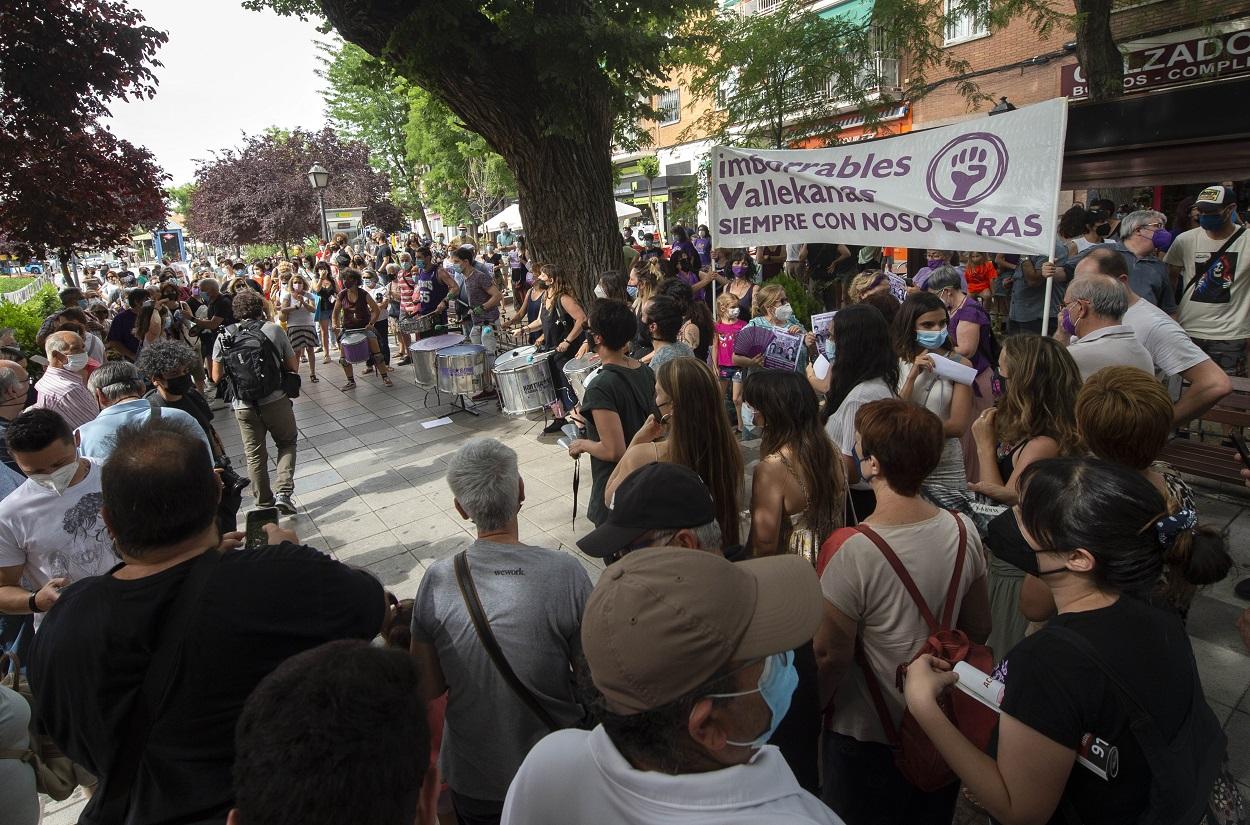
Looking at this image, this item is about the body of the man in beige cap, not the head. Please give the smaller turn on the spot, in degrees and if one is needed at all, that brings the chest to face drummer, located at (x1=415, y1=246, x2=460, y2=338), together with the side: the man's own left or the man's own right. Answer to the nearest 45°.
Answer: approximately 45° to the man's own left

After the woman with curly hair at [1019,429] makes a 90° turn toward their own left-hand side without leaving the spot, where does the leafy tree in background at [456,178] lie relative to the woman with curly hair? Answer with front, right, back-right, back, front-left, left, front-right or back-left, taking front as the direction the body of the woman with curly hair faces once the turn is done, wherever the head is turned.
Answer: back-right

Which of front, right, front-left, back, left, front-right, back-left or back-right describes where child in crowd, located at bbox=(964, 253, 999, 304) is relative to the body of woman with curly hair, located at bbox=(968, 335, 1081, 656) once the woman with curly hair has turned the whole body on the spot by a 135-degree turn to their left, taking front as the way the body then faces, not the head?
back-left

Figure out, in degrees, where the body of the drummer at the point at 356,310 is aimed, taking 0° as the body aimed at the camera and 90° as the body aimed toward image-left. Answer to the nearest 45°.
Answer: approximately 0°

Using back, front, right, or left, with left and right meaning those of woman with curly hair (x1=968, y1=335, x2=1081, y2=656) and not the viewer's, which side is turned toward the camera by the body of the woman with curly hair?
left

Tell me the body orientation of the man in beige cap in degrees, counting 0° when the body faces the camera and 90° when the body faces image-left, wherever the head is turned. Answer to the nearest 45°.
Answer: approximately 225°

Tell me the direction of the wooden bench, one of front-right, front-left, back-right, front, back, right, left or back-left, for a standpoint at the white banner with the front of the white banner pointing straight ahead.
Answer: left

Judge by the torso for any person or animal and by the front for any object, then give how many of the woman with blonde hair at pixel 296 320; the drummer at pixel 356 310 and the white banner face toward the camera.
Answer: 3

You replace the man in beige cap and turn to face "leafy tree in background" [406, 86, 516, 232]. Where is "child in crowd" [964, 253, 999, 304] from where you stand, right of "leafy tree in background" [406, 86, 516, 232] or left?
right

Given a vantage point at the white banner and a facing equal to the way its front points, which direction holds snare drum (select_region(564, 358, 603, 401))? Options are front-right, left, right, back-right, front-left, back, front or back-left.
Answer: right

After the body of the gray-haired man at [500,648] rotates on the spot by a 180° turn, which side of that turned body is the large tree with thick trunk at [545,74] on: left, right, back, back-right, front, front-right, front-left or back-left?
back

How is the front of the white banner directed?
toward the camera

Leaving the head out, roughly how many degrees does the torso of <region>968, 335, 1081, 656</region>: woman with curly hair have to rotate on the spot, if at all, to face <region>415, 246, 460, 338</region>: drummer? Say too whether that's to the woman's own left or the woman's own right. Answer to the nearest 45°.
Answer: approximately 45° to the woman's own right

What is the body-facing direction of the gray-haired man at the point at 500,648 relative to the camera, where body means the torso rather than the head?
away from the camera

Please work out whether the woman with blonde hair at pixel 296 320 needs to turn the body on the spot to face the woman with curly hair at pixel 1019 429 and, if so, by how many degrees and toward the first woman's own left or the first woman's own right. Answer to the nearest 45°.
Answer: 0° — they already face them
